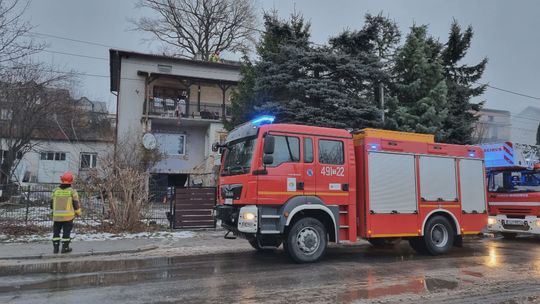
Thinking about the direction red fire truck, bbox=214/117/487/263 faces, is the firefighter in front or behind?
in front

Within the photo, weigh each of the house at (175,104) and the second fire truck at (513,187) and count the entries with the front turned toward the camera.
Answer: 2

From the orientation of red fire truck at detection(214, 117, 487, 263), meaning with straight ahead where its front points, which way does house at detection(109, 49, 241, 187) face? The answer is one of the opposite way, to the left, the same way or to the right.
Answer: to the left

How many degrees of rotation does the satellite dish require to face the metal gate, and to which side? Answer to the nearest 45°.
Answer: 0° — it already faces it

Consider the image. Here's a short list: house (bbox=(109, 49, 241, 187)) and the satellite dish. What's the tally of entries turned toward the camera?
2

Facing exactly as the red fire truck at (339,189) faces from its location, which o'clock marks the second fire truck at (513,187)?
The second fire truck is roughly at 6 o'clock from the red fire truck.

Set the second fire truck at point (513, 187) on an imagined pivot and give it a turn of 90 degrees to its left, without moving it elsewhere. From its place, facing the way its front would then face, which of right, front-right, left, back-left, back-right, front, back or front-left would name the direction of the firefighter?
back-right

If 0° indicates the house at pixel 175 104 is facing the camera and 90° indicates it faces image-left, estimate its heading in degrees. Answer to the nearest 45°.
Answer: approximately 0°

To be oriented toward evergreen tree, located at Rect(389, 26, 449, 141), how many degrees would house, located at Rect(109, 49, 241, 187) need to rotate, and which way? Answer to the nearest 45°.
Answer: approximately 45° to its left

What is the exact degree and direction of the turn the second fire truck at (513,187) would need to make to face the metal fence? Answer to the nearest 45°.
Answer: approximately 45° to its right

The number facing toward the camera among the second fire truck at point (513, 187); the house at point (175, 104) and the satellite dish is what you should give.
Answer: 3
